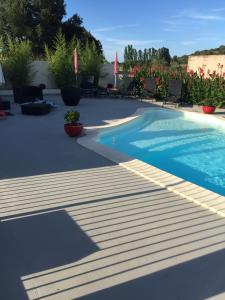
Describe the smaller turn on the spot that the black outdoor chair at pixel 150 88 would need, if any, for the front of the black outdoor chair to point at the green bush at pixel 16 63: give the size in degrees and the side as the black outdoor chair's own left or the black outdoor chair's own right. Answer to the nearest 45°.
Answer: approximately 45° to the black outdoor chair's own right

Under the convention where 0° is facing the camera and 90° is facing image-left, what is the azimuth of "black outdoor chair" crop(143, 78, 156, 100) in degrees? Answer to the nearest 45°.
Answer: approximately 45°

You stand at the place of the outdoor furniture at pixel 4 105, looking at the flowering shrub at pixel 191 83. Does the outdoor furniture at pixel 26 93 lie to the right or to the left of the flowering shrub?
left

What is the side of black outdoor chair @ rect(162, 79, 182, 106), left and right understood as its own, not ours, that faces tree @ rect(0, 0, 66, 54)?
right

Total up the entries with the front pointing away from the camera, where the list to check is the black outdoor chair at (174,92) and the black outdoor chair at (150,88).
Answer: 0

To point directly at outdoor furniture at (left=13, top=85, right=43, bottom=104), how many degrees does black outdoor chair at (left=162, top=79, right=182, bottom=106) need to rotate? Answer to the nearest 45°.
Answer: approximately 45° to its right

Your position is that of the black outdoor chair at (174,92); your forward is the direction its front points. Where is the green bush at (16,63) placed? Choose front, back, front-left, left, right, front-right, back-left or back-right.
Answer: front-right

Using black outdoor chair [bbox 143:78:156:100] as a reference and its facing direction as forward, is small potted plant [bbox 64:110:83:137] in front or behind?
in front

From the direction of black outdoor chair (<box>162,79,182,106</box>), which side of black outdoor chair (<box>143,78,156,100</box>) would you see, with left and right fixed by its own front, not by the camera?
left

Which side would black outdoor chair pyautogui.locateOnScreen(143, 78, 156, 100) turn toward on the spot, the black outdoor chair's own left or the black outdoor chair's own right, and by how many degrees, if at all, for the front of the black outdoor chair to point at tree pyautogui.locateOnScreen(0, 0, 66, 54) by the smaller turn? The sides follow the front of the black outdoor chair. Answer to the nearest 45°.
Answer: approximately 90° to the black outdoor chair's own right

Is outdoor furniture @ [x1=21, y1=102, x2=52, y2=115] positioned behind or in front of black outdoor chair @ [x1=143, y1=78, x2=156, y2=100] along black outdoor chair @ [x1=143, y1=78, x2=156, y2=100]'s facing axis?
in front
